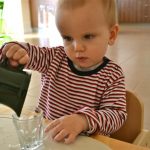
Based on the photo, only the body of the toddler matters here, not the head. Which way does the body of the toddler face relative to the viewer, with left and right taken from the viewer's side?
facing the viewer and to the left of the viewer
